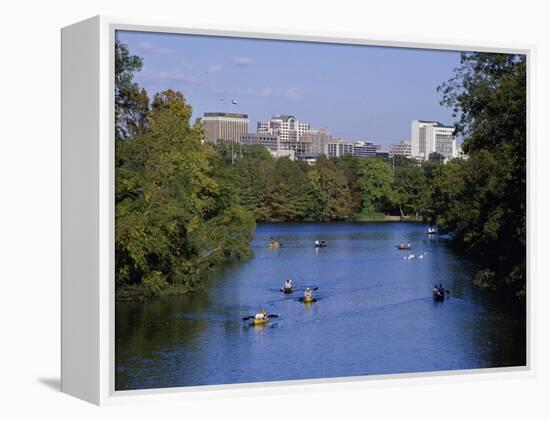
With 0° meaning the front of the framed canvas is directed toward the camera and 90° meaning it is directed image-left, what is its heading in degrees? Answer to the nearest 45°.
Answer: approximately 315°
